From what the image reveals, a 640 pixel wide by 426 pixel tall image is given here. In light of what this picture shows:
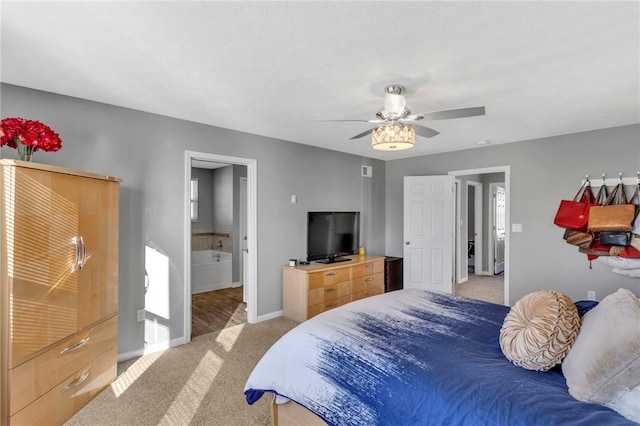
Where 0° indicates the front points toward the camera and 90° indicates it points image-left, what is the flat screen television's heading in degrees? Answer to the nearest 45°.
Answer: approximately 315°

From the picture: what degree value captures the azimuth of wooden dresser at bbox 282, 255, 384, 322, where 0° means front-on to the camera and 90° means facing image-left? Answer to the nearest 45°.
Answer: approximately 315°

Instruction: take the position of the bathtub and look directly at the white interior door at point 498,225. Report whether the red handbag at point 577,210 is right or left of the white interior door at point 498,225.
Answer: right

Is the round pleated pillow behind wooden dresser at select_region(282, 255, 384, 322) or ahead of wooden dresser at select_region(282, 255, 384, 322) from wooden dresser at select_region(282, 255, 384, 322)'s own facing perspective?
ahead

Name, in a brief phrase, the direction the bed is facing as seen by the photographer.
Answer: facing away from the viewer and to the left of the viewer

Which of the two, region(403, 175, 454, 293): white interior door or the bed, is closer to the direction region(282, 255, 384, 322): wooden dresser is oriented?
the bed

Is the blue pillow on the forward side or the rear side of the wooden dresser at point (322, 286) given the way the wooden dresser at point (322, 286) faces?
on the forward side

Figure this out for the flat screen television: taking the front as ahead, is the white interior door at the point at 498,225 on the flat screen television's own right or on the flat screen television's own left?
on the flat screen television's own left

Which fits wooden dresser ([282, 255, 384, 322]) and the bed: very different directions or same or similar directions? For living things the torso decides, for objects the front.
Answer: very different directions

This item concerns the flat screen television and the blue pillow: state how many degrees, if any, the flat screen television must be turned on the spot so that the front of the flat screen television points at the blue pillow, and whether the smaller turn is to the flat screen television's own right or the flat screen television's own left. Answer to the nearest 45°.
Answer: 0° — it already faces it
